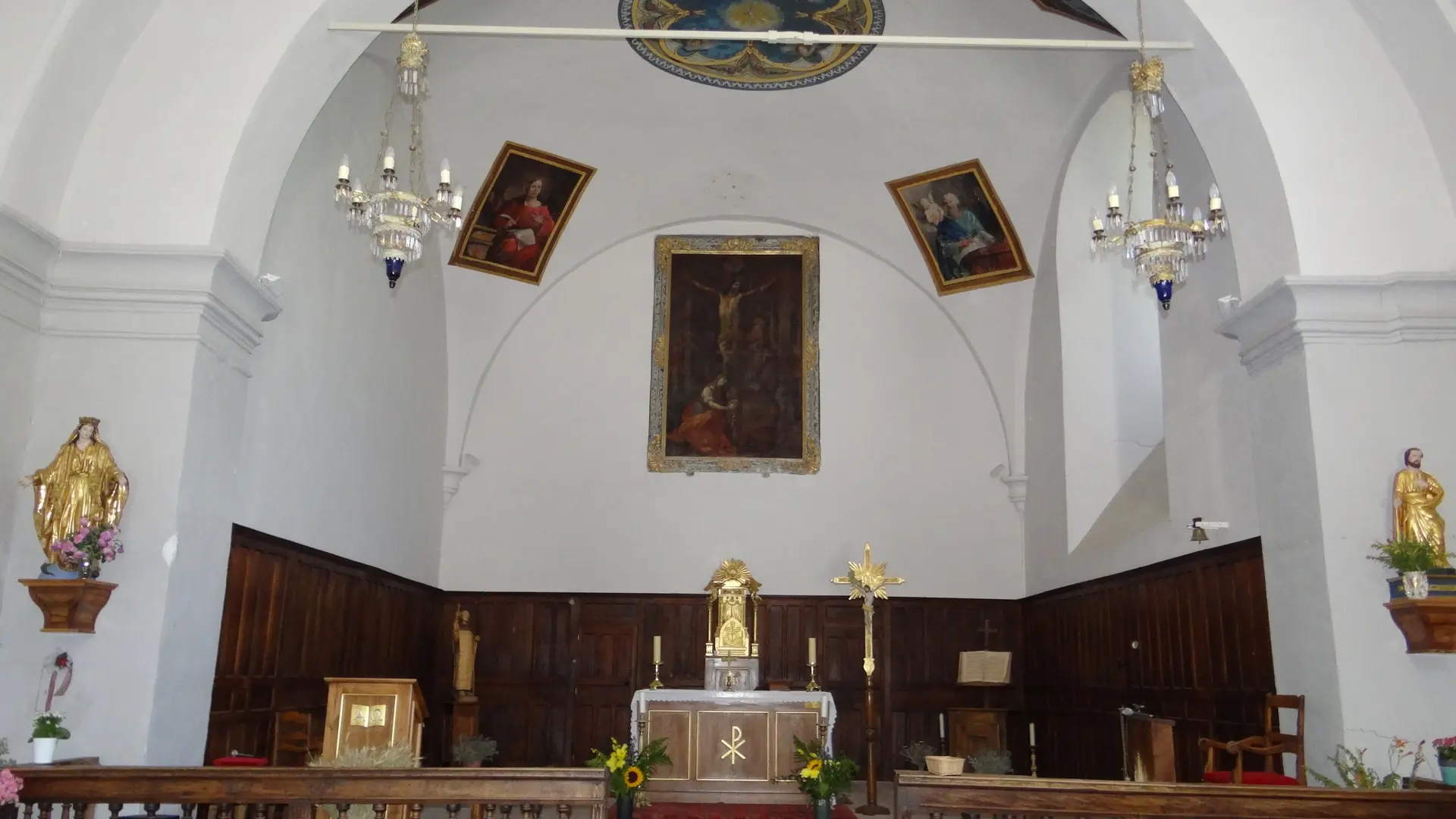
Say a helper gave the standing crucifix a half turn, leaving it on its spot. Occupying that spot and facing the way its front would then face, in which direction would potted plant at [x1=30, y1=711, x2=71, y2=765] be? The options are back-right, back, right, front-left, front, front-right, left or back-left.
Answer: back-left

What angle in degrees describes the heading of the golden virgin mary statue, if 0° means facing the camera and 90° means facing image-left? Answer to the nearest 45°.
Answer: approximately 0°

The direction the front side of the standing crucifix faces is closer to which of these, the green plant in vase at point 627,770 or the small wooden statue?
the green plant in vase

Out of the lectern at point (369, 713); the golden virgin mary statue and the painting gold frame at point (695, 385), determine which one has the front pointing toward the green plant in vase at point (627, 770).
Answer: the painting gold frame

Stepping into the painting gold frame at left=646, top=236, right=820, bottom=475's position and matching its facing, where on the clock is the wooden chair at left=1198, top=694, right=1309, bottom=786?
The wooden chair is roughly at 11 o'clock from the painting gold frame.

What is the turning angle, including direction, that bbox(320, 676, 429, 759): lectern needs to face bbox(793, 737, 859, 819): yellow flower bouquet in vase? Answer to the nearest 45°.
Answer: approximately 90° to its left

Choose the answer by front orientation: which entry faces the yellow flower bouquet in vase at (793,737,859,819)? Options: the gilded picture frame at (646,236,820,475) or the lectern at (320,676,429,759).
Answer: the gilded picture frame

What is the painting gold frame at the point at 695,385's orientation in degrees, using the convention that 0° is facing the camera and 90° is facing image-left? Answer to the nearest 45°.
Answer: approximately 0°
